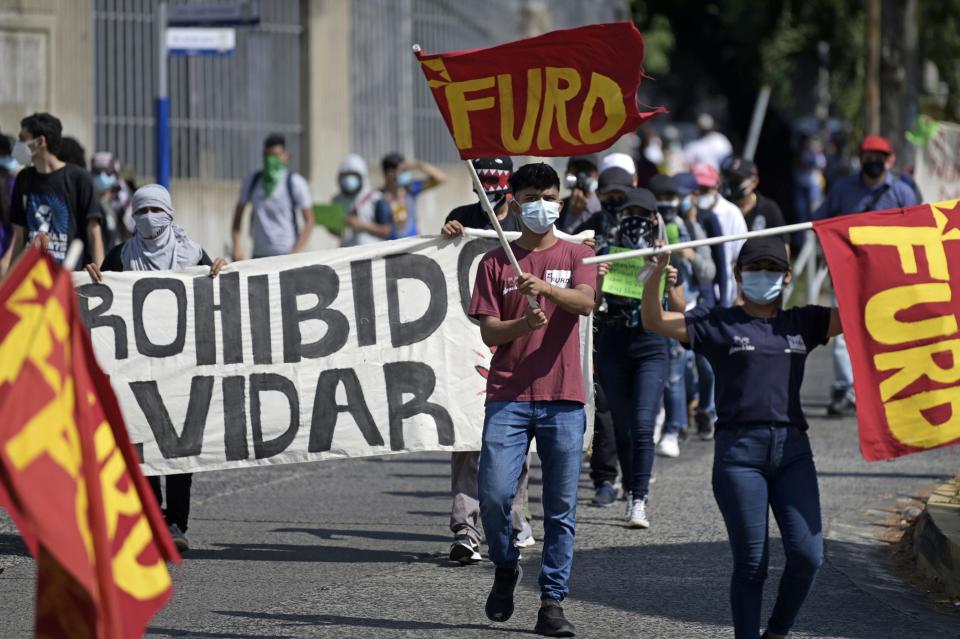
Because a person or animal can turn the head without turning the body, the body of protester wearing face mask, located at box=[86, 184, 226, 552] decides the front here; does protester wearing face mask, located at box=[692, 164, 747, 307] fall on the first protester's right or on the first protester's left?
on the first protester's left

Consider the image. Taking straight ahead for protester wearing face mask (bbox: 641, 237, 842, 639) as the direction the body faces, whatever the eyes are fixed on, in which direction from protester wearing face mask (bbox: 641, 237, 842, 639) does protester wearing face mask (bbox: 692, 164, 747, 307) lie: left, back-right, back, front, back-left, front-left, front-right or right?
back

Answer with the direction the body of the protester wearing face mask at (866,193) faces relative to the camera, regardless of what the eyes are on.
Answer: toward the camera

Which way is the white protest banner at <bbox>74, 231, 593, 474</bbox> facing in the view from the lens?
facing the viewer

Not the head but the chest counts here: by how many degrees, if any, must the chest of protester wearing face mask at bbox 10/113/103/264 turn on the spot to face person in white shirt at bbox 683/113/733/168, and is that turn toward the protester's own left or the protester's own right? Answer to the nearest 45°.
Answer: approximately 180°

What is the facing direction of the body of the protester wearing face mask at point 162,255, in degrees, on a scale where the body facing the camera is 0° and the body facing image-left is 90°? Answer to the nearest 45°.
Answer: approximately 0°

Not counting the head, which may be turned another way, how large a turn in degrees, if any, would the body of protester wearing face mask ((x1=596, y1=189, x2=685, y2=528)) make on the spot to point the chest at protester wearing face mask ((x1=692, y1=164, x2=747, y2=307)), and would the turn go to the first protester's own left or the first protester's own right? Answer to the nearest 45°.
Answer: approximately 180°

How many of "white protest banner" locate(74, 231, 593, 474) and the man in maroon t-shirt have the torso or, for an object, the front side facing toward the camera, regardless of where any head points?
2

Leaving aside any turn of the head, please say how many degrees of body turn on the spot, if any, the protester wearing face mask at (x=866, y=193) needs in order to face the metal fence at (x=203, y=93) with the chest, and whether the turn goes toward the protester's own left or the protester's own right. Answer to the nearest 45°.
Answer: approximately 135° to the protester's own right

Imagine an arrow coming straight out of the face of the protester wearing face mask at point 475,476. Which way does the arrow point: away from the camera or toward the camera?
toward the camera

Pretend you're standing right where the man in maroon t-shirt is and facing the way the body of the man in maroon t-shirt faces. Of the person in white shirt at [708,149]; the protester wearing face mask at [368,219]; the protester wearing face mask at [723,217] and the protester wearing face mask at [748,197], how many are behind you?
4

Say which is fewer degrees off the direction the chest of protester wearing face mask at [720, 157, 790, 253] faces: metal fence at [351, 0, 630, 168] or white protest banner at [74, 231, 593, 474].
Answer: the white protest banner

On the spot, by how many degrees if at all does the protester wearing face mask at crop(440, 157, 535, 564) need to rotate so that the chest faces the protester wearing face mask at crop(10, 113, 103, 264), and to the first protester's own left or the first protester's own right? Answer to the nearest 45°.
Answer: approximately 135° to the first protester's own right

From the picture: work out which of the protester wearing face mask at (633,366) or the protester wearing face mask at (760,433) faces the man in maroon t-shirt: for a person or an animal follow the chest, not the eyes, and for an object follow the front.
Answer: the protester wearing face mask at (633,366)

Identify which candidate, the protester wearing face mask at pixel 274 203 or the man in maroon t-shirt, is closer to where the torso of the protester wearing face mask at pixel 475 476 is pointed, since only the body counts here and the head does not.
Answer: the man in maroon t-shirt

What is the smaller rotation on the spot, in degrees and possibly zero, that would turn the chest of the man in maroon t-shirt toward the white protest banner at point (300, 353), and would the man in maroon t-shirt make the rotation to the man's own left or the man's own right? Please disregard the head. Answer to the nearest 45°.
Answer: approximately 135° to the man's own right

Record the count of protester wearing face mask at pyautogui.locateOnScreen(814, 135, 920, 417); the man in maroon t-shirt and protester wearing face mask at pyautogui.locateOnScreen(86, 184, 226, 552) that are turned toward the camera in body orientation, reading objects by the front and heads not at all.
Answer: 3

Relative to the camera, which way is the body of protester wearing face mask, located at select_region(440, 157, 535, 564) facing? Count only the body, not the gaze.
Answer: toward the camera

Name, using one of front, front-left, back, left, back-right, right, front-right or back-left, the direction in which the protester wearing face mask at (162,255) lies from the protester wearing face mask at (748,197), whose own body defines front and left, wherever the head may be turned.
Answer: front
